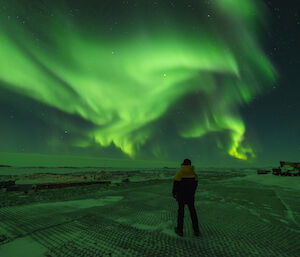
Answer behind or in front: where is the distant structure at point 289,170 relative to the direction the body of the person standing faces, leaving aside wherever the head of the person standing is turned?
in front

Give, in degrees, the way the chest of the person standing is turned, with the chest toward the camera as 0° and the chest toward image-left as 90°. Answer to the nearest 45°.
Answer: approximately 180°
